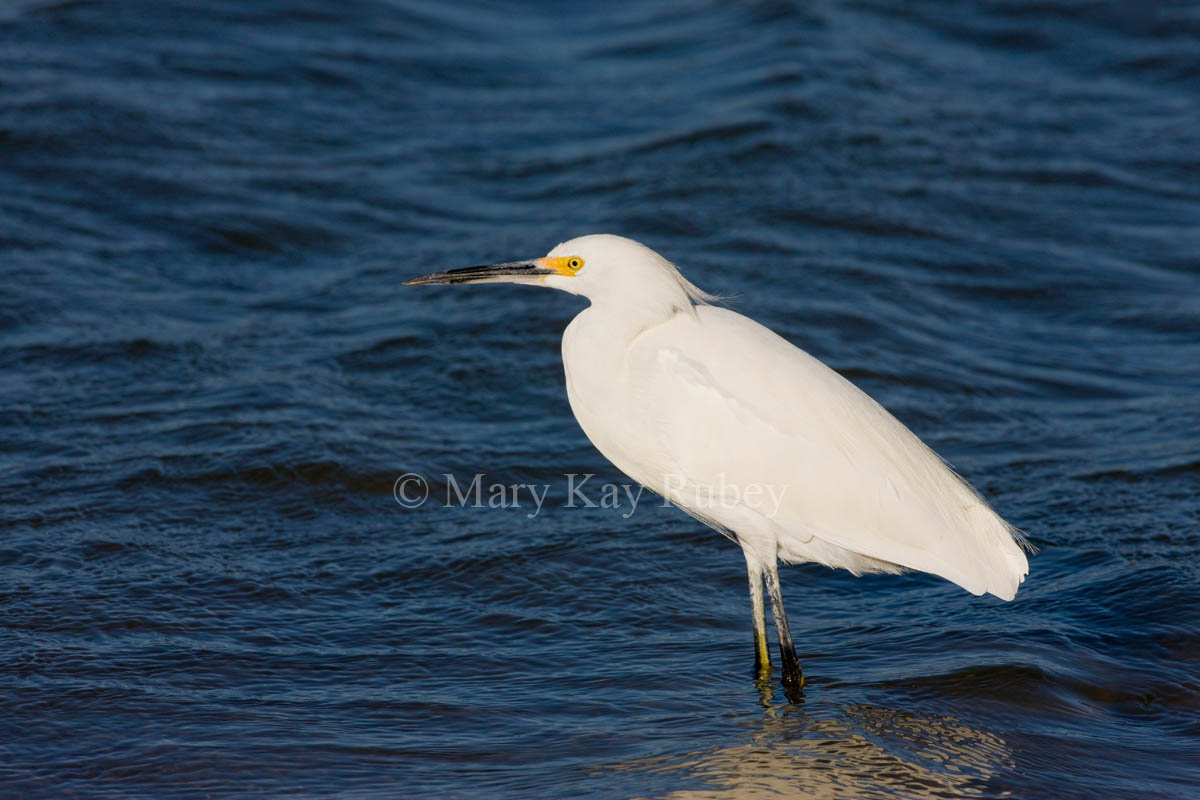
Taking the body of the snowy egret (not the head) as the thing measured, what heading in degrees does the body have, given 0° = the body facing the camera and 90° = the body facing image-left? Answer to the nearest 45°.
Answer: approximately 90°
